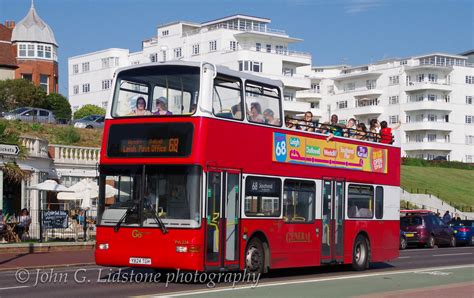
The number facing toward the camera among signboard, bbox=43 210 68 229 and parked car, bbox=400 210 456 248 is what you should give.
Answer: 1

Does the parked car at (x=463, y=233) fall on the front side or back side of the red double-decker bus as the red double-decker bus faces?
on the back side

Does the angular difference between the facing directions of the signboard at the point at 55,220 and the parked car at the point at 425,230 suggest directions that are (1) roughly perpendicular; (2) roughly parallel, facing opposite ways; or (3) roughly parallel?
roughly perpendicular

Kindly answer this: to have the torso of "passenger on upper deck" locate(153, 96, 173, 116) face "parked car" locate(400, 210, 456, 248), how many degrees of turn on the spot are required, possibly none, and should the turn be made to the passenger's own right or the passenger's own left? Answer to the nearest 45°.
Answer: approximately 180°

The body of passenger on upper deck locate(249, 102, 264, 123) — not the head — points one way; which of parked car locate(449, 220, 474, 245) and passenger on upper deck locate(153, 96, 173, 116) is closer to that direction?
the passenger on upper deck

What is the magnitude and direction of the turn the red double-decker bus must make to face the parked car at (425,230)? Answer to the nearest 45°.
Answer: approximately 135° to its right

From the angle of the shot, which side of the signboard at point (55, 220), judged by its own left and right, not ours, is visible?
front

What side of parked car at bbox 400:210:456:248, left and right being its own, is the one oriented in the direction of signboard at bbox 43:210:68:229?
back
